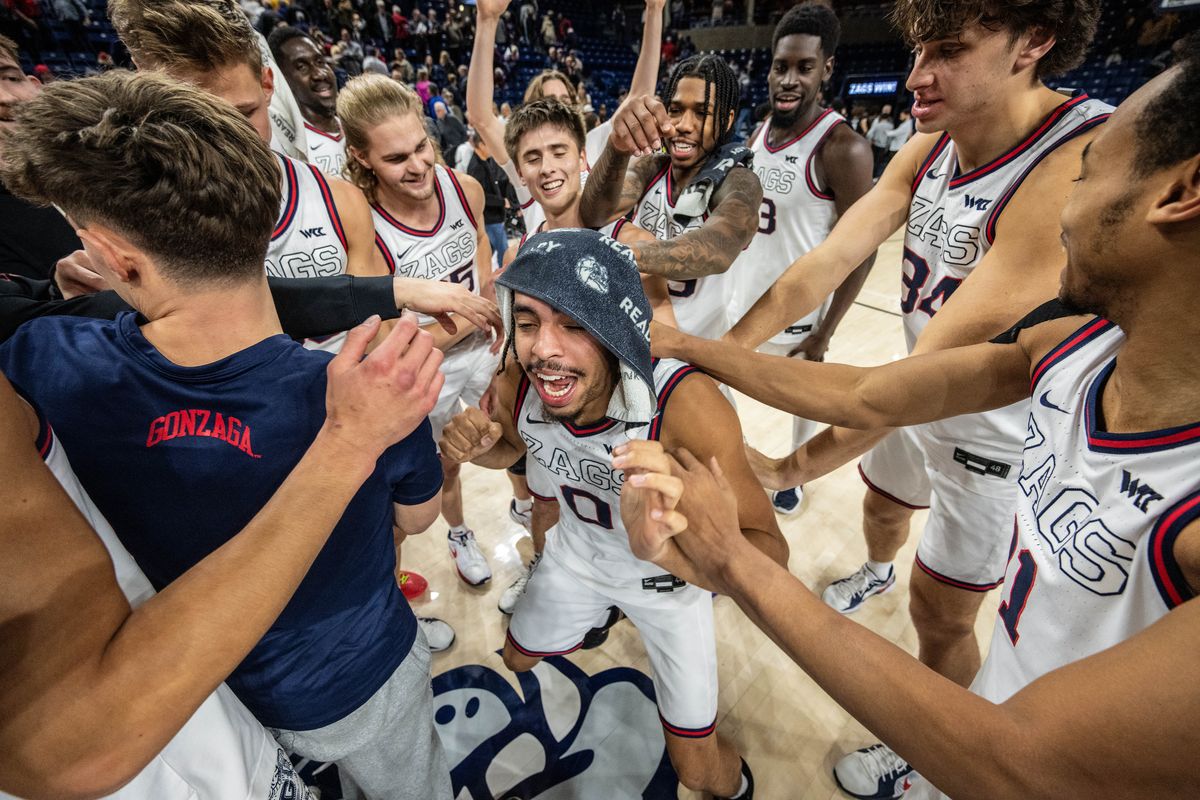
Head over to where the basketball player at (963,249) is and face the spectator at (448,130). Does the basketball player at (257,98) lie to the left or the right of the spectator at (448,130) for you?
left

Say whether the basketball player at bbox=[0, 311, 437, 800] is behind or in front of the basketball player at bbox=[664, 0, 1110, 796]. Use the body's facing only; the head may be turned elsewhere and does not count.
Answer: in front

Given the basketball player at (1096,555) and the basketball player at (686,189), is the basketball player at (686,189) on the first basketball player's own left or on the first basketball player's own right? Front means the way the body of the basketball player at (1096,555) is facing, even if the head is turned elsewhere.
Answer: on the first basketball player's own right

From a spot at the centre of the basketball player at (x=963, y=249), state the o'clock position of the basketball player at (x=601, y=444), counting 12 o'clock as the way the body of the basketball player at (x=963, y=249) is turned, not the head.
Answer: the basketball player at (x=601, y=444) is roughly at 12 o'clock from the basketball player at (x=963, y=249).

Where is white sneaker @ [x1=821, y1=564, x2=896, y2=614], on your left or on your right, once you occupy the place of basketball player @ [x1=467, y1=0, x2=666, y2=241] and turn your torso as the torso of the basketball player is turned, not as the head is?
on your left

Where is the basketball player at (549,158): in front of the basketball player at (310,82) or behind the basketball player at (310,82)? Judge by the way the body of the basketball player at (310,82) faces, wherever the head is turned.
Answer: in front

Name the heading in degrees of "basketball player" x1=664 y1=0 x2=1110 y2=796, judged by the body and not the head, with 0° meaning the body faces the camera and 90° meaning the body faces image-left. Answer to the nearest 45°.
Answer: approximately 45°

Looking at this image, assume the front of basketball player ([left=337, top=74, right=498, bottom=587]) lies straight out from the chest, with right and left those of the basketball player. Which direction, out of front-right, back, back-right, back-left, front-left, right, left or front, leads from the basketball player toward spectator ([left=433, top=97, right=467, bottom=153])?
back-left

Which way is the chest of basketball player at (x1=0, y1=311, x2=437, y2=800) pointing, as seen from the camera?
to the viewer's right

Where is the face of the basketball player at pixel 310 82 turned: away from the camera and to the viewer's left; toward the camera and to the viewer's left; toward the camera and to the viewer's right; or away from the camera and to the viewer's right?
toward the camera and to the viewer's right
